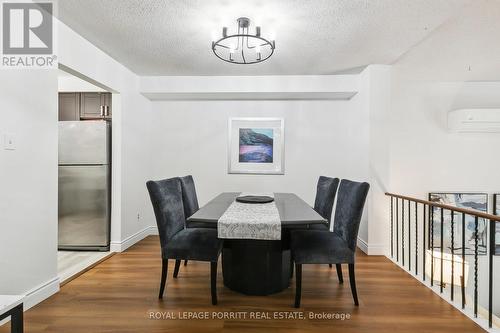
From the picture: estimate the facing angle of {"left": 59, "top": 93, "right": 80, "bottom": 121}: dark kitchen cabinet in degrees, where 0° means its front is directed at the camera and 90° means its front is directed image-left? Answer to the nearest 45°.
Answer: approximately 0°

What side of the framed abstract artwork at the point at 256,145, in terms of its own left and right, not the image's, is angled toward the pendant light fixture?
front

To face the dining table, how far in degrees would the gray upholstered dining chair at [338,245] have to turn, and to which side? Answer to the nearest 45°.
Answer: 0° — it already faces it

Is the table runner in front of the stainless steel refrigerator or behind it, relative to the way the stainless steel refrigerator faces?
in front

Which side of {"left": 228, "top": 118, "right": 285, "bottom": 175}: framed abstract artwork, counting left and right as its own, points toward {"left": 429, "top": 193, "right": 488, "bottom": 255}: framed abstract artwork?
left

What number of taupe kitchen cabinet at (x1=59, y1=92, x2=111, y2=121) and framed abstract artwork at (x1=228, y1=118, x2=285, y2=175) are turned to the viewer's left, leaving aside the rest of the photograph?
0

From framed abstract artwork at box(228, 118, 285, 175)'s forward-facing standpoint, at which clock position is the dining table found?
The dining table is roughly at 12 o'clock from the framed abstract artwork.
